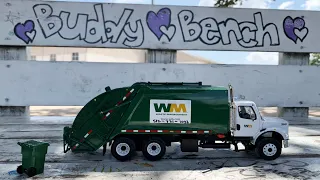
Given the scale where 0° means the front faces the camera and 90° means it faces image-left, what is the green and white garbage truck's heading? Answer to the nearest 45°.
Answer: approximately 270°

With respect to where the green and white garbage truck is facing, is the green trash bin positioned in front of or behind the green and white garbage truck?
behind
